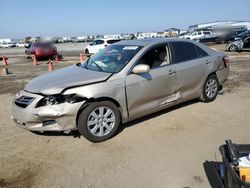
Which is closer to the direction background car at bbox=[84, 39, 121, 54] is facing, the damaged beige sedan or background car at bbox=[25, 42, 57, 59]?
the background car

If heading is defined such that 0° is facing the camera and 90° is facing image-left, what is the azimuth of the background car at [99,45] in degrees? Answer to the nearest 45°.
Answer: approximately 90°

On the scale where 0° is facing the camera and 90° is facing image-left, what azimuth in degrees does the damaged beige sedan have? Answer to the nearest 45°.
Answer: approximately 45°

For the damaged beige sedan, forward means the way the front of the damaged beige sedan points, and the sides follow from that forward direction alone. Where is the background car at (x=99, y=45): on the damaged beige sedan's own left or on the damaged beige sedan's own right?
on the damaged beige sedan's own right

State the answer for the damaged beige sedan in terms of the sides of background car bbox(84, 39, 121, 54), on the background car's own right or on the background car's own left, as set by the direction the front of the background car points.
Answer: on the background car's own left

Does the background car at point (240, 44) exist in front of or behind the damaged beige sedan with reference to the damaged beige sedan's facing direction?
behind

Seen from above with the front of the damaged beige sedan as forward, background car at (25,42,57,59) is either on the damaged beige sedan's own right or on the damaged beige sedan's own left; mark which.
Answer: on the damaged beige sedan's own right
